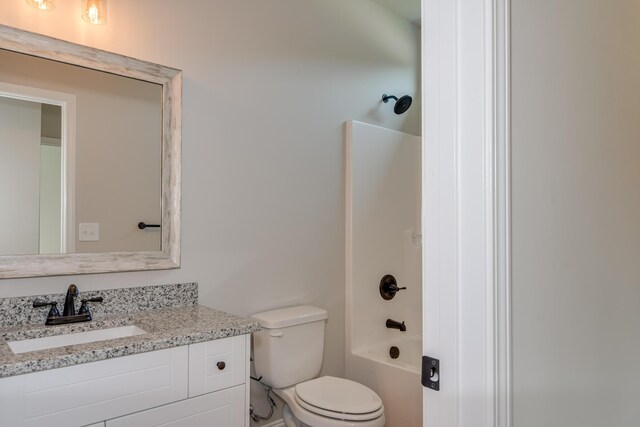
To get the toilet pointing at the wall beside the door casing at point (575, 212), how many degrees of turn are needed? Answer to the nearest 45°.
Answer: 0° — it already faces it

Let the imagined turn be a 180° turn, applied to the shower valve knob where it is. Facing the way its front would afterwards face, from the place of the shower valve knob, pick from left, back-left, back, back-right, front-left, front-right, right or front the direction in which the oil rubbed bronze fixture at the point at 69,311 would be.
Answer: left

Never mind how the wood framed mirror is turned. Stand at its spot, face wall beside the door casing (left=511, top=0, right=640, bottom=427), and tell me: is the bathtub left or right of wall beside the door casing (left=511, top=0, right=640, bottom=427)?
left

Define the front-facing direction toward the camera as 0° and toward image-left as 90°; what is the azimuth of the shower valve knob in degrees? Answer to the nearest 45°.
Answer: approximately 315°

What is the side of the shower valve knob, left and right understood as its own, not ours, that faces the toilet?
right

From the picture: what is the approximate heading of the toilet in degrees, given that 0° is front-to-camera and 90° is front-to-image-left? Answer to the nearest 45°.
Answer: approximately 315°

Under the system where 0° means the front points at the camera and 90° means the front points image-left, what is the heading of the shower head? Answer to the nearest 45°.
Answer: approximately 315°
